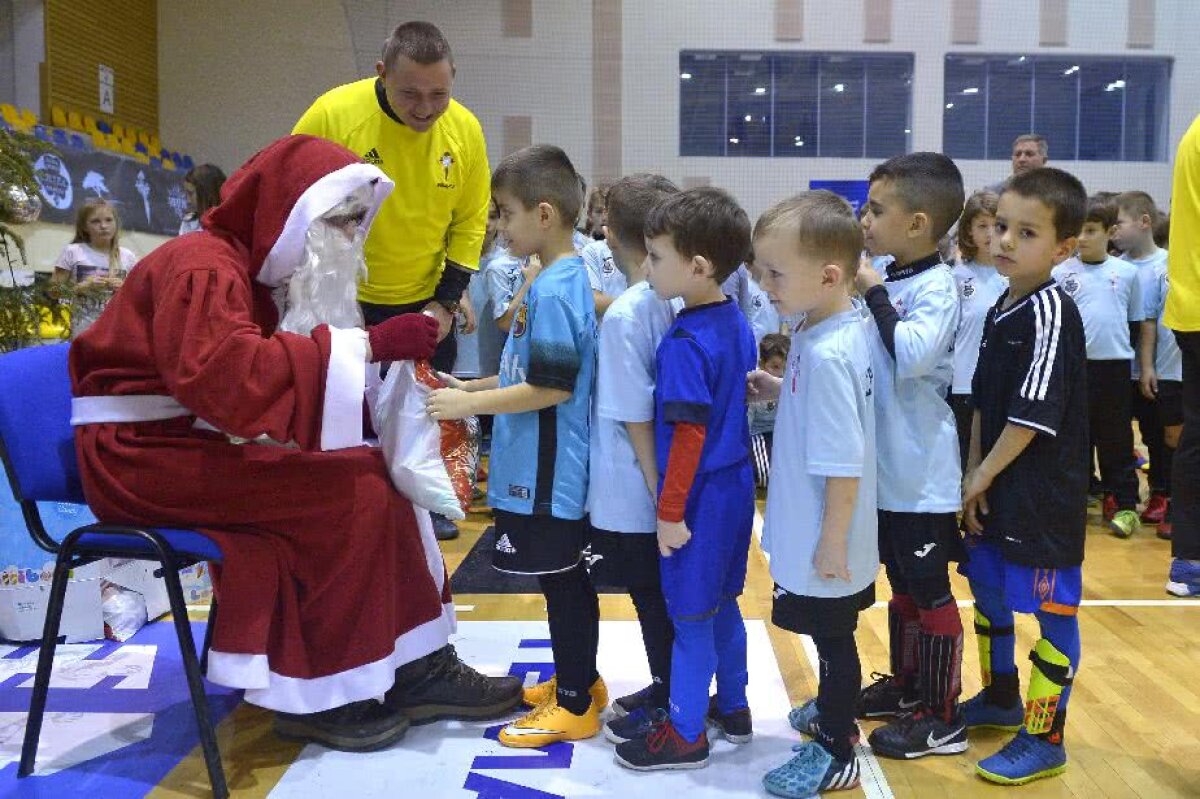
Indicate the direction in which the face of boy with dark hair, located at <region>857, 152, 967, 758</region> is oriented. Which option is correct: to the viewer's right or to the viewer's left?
to the viewer's left

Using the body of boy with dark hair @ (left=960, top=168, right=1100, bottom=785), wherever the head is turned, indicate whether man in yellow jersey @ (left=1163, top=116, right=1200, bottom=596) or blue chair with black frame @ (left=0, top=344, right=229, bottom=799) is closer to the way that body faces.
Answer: the blue chair with black frame

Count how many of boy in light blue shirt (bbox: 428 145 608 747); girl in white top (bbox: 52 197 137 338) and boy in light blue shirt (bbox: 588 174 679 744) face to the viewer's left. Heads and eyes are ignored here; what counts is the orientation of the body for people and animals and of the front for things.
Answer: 2

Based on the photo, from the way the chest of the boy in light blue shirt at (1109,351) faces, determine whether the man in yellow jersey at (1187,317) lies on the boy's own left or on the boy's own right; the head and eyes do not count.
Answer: on the boy's own left

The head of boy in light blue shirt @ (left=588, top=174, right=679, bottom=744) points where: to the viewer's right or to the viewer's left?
to the viewer's left

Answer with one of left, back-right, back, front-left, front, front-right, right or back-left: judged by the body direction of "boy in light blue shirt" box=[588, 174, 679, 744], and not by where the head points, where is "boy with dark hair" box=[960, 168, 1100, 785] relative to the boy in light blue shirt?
back

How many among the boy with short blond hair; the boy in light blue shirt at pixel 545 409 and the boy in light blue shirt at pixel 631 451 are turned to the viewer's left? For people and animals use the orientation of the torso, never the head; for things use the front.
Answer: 3

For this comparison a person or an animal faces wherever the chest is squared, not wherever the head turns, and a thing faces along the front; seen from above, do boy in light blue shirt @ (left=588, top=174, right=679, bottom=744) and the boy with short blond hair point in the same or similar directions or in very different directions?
same or similar directions

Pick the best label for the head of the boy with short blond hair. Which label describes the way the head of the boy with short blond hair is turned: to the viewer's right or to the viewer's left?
to the viewer's left

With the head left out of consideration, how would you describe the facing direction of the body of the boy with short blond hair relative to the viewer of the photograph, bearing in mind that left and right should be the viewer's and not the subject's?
facing to the left of the viewer

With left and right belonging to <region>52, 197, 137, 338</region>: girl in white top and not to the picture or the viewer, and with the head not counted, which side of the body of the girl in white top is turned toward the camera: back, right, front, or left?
front

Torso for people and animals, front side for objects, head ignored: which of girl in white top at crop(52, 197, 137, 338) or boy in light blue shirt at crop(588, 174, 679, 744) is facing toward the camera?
the girl in white top

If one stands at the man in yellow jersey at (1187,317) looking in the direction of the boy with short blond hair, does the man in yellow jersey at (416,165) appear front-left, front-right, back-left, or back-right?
front-right

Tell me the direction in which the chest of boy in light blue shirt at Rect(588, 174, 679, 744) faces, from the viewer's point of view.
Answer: to the viewer's left

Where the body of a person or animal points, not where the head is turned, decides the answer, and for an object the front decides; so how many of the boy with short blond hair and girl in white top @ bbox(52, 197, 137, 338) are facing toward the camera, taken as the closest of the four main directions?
1

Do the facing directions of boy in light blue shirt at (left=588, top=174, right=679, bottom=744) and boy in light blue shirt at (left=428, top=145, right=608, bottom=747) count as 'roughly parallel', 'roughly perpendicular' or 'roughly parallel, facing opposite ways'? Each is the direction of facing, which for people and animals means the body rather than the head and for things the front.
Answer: roughly parallel

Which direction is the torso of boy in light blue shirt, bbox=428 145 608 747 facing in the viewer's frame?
to the viewer's left

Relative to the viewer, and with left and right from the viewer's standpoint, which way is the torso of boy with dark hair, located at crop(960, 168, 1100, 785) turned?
facing the viewer and to the left of the viewer

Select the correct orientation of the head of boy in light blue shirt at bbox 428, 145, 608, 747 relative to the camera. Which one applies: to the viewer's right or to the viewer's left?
to the viewer's left

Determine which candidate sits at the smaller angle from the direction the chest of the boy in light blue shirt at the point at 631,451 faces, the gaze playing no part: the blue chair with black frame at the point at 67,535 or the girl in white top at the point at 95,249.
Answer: the blue chair with black frame
